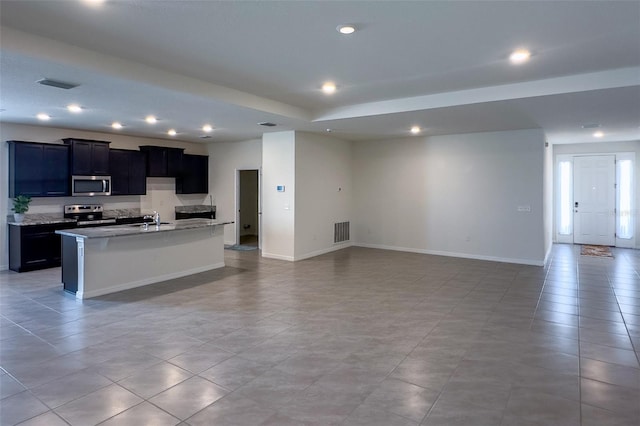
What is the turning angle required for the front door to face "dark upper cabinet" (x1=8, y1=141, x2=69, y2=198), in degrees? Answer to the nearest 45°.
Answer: approximately 45° to its right

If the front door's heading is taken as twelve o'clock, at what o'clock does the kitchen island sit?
The kitchen island is roughly at 1 o'clock from the front door.

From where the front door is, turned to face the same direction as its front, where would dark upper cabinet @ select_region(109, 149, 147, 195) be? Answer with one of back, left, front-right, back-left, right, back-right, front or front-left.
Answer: front-right

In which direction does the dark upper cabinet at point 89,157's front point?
toward the camera

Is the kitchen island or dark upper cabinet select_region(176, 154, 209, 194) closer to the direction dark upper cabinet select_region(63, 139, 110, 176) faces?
the kitchen island

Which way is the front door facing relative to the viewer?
toward the camera

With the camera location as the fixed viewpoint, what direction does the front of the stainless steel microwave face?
facing the viewer

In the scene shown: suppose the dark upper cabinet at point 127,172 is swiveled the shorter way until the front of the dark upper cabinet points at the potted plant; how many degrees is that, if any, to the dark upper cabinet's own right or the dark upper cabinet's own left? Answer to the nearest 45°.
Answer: approximately 45° to the dark upper cabinet's own right

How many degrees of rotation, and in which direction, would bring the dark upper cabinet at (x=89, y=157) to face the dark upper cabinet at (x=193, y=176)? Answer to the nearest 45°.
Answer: approximately 135° to its left

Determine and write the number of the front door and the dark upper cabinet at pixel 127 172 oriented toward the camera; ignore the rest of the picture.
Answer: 2
